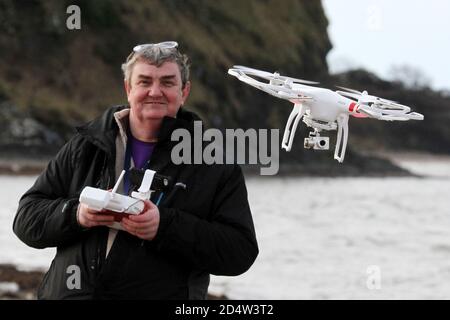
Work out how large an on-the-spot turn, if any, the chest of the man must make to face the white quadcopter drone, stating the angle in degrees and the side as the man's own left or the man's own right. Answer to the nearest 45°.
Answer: approximately 45° to the man's own left

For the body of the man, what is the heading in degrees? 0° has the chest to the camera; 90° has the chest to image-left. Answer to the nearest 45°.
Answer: approximately 0°
